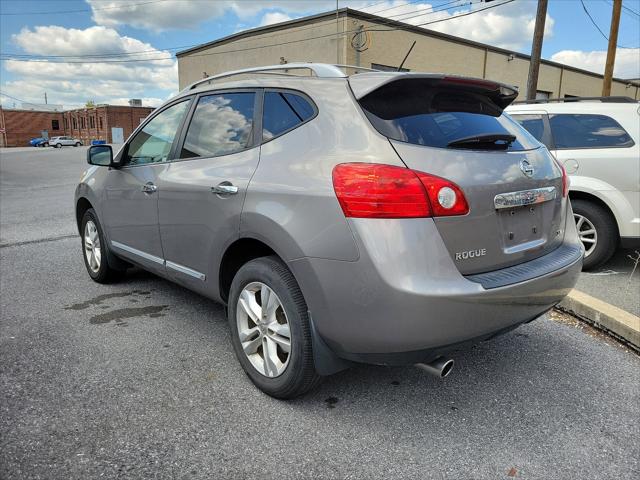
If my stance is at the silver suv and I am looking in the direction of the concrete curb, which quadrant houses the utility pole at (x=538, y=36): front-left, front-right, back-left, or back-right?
front-left

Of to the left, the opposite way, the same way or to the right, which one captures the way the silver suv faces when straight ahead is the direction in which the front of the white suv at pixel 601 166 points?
the same way

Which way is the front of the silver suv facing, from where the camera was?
facing away from the viewer and to the left of the viewer

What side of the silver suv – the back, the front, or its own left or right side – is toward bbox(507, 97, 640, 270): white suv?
right

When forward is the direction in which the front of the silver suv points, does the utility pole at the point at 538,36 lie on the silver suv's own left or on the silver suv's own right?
on the silver suv's own right

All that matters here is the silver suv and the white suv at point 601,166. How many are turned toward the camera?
0

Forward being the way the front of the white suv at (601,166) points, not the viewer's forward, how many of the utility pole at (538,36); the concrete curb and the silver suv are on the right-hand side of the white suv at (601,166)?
1

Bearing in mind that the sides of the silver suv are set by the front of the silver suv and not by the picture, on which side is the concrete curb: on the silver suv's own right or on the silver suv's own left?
on the silver suv's own right

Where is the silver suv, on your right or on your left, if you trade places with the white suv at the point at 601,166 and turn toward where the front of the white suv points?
on your left
